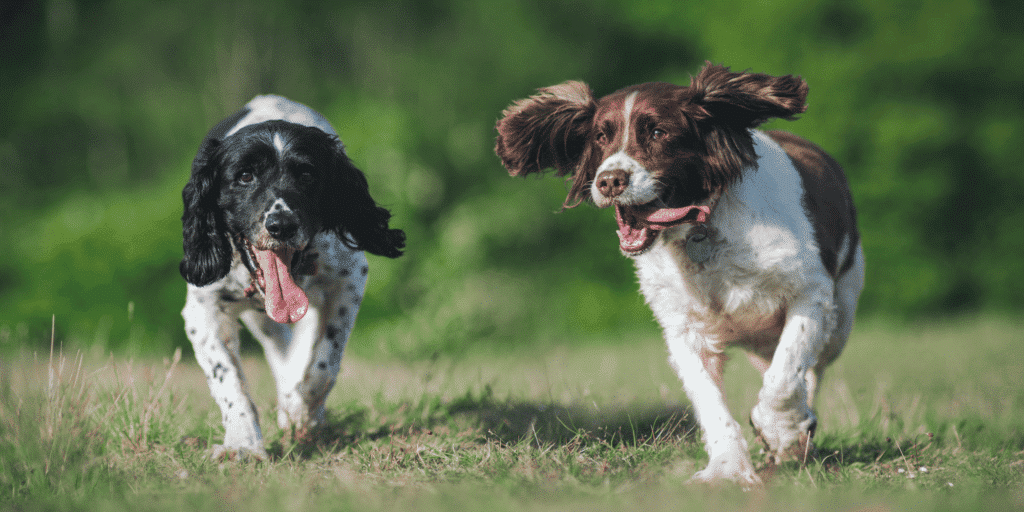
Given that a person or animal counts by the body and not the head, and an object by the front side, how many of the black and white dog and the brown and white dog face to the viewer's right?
0

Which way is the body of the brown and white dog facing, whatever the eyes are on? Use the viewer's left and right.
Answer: facing the viewer and to the left of the viewer

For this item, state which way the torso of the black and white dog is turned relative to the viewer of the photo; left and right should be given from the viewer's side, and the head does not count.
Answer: facing the viewer

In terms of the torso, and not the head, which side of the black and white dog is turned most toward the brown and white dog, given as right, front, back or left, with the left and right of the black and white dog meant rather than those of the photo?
left

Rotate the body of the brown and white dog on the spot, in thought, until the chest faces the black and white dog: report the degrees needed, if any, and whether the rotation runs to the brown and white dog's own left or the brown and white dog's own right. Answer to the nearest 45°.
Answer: approximately 45° to the brown and white dog's own right
